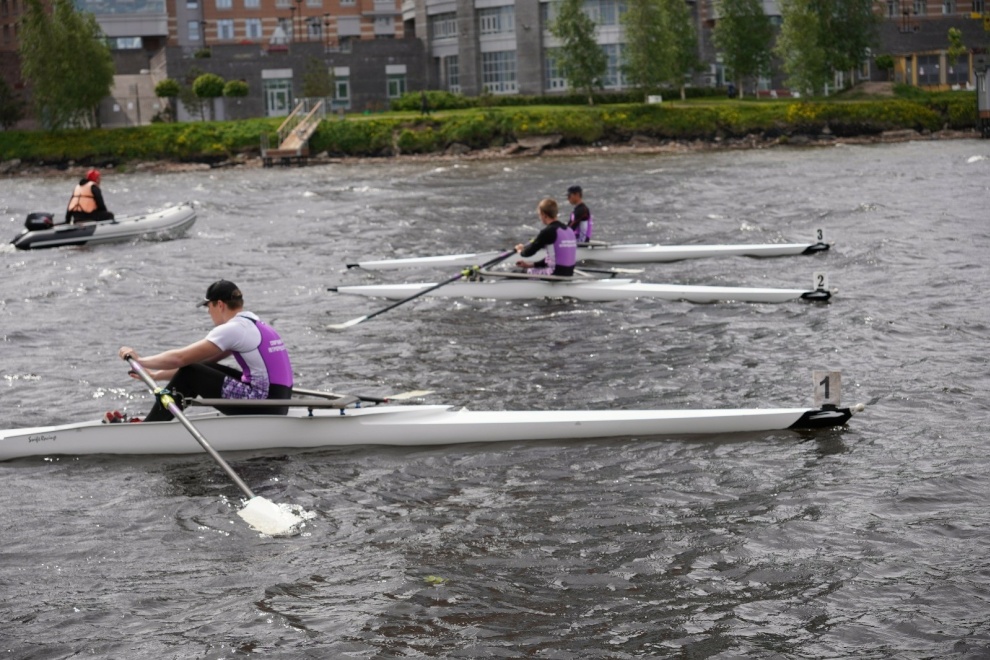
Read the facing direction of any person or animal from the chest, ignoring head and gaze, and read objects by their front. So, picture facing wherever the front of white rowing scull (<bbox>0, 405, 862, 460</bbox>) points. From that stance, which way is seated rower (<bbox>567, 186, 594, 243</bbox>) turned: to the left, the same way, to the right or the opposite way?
the opposite way

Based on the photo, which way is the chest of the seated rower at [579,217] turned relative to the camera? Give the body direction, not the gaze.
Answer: to the viewer's left

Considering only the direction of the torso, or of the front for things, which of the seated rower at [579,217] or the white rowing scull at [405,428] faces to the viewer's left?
the seated rower

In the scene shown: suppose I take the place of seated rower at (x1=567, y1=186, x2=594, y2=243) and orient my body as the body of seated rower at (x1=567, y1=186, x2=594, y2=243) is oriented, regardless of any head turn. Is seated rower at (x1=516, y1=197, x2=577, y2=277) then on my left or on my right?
on my left

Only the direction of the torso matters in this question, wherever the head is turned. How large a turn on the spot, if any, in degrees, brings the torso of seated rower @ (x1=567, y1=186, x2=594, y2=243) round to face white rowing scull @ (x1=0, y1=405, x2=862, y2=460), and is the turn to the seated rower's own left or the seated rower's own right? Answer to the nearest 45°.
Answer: approximately 90° to the seated rower's own left

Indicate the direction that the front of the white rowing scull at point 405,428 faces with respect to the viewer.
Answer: facing to the right of the viewer

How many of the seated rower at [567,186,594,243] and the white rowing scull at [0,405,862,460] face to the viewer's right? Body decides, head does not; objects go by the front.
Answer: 1

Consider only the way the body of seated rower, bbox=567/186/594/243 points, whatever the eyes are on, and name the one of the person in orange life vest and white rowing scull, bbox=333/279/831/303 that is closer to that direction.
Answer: the person in orange life vest

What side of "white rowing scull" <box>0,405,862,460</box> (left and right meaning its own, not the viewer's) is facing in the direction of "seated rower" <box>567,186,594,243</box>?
left
